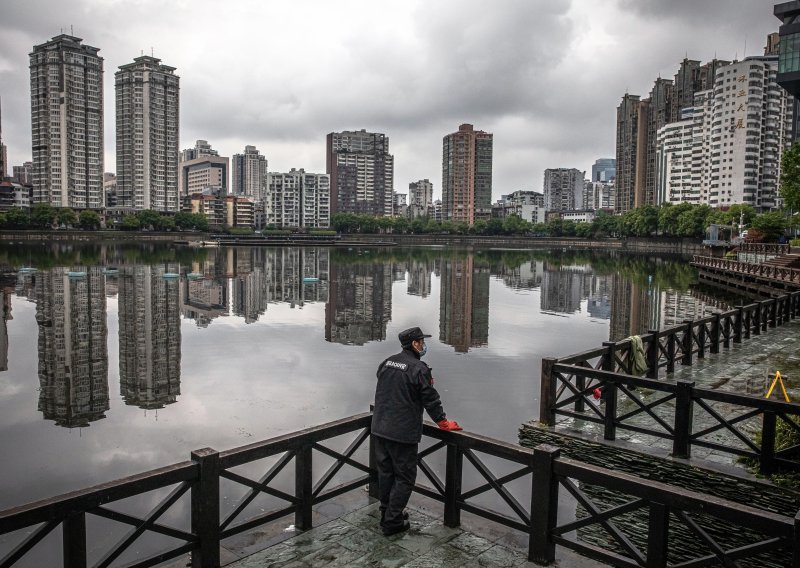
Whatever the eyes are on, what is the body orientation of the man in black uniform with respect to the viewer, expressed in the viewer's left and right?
facing away from the viewer and to the right of the viewer
